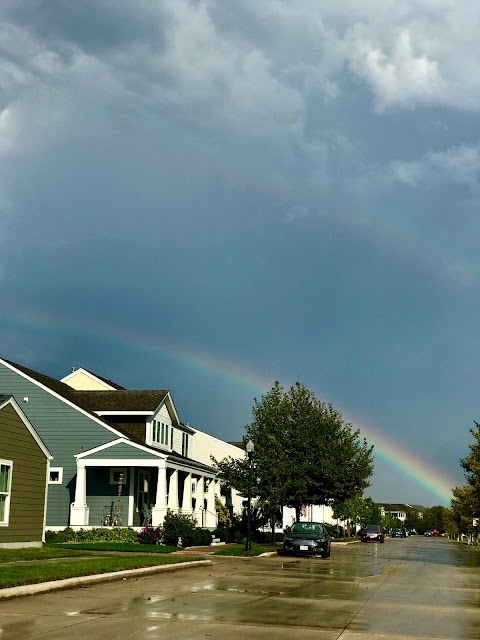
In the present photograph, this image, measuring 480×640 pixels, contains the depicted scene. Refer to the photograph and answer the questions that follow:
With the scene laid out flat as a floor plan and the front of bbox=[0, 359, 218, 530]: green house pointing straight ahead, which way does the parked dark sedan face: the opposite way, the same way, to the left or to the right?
to the right

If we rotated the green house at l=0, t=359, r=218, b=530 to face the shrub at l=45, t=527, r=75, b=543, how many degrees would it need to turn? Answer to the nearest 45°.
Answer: approximately 90° to its right

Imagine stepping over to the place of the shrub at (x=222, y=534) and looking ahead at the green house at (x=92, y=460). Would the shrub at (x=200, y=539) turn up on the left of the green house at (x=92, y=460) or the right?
left

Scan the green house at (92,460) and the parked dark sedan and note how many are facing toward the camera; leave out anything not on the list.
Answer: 1

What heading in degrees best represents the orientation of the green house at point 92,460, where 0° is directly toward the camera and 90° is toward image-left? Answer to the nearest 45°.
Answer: approximately 270°

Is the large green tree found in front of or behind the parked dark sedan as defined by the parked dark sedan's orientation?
behind

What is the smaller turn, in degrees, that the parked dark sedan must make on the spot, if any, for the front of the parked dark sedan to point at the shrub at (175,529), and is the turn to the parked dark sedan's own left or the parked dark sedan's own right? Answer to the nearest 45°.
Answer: approximately 90° to the parked dark sedan's own right

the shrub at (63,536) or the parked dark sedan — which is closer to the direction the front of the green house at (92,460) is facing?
the parked dark sedan

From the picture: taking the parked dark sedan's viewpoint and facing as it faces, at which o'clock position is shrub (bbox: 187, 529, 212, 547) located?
The shrub is roughly at 4 o'clock from the parked dark sedan.
